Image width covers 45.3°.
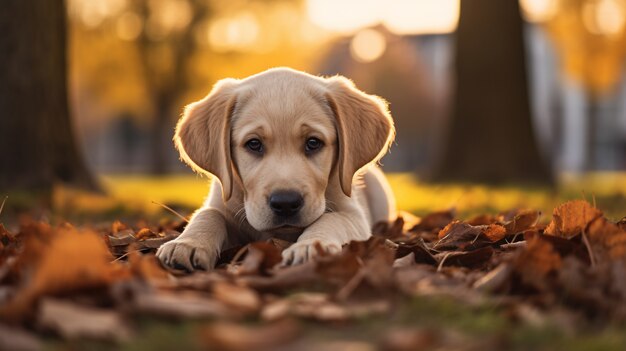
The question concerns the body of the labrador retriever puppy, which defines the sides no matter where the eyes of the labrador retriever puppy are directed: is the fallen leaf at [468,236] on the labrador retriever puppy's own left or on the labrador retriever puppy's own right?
on the labrador retriever puppy's own left

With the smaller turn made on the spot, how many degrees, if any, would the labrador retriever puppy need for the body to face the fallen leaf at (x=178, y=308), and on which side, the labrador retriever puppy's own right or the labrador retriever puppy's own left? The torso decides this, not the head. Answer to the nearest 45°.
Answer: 0° — it already faces it

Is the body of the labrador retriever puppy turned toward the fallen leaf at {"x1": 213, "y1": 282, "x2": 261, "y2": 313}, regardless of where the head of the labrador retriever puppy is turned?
yes

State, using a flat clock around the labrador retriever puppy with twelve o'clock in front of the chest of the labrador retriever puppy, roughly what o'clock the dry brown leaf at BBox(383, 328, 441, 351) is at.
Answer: The dry brown leaf is roughly at 12 o'clock from the labrador retriever puppy.

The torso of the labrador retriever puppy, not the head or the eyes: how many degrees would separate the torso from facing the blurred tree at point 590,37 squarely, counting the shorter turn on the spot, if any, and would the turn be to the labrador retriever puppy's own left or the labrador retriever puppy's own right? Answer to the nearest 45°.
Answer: approximately 135° to the labrador retriever puppy's own left

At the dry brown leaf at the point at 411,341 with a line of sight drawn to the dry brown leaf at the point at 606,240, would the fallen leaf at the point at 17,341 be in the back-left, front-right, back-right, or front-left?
back-left

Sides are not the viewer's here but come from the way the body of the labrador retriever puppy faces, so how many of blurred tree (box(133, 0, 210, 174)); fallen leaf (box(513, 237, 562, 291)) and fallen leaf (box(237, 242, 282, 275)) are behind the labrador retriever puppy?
1

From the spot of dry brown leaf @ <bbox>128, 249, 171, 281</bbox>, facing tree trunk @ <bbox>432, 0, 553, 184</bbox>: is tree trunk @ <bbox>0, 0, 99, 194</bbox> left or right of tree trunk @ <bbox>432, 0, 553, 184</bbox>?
left

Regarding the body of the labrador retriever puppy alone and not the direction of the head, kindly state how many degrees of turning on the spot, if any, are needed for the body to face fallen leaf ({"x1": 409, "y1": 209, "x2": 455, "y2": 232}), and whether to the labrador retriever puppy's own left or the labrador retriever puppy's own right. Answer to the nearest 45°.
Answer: approximately 135° to the labrador retriever puppy's own left

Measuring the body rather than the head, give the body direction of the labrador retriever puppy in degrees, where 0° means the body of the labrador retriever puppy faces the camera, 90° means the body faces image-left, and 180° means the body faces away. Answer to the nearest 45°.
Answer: approximately 0°

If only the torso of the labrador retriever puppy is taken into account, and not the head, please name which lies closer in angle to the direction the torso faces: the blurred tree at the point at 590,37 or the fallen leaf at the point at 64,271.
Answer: the fallen leaf

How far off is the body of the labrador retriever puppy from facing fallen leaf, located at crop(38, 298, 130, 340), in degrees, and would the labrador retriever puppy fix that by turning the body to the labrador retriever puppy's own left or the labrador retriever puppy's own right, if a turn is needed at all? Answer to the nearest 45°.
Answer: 0° — it already faces it

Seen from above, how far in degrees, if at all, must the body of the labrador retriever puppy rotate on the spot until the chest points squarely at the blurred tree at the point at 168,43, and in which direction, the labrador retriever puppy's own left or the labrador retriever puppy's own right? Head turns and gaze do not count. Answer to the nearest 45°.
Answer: approximately 180°

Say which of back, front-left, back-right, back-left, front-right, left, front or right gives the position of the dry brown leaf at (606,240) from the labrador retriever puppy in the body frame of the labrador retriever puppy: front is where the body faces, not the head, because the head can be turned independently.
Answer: front-left

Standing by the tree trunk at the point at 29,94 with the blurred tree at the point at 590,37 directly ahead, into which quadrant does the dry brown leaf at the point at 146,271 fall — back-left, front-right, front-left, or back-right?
back-right

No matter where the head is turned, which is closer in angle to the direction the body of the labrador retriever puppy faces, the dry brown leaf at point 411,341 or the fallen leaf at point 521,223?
the dry brown leaf

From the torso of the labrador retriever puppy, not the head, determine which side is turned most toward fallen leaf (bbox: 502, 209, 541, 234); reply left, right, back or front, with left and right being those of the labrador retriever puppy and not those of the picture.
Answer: left

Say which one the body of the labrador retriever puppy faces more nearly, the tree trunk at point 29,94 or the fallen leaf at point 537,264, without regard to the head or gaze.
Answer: the fallen leaf

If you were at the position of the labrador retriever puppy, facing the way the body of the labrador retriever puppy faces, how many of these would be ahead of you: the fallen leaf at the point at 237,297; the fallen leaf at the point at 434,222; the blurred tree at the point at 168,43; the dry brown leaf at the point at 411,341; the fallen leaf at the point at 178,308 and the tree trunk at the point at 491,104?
3
